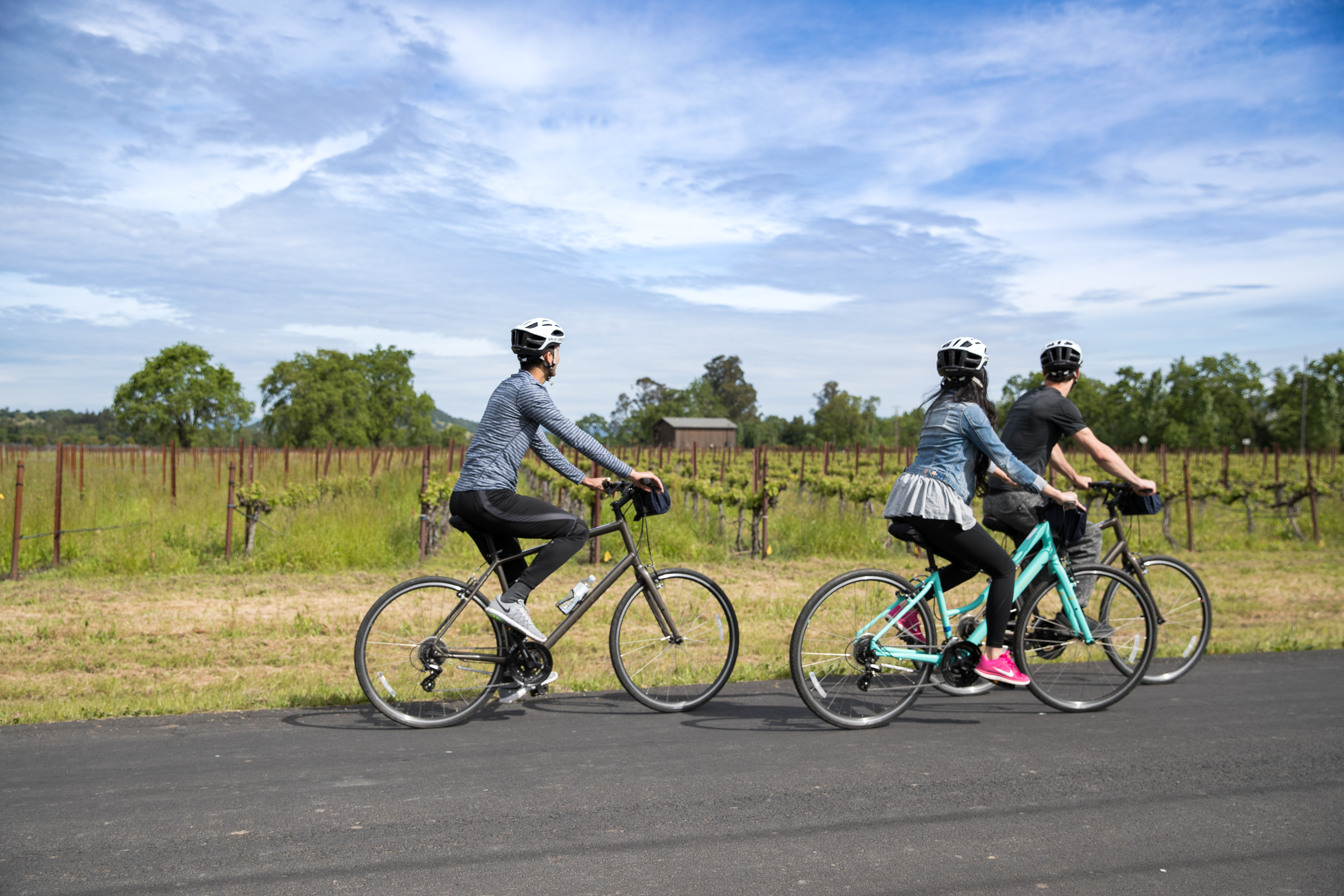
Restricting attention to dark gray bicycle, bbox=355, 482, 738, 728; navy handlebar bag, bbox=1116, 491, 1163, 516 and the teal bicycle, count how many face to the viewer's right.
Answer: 3

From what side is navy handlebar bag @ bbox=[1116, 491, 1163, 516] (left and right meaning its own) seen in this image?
right

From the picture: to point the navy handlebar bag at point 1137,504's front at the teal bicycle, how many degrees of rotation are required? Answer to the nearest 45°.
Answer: approximately 135° to its right

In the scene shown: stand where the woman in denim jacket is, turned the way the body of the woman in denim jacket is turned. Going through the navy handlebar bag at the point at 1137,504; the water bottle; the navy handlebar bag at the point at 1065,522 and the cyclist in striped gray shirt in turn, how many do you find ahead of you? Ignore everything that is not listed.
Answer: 2

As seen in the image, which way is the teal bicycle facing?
to the viewer's right

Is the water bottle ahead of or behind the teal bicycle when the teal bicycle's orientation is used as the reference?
behind

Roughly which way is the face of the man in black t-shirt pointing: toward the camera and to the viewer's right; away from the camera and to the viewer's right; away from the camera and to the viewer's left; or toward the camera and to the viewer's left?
away from the camera and to the viewer's right

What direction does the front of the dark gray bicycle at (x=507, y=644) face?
to the viewer's right

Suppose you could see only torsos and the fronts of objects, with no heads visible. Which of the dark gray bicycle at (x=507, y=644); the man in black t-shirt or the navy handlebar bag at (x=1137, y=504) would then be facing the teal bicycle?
the dark gray bicycle

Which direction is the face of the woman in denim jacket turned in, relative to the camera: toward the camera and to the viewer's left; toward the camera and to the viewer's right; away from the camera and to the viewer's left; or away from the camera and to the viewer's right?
away from the camera and to the viewer's right

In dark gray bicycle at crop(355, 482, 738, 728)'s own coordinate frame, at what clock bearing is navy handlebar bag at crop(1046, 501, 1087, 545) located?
The navy handlebar bag is roughly at 12 o'clock from the dark gray bicycle.

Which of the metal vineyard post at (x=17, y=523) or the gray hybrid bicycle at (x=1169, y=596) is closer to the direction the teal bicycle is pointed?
the gray hybrid bicycle

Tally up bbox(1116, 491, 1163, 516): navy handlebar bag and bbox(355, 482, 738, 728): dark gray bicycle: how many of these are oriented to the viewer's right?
2

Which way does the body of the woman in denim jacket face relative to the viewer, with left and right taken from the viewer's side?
facing away from the viewer and to the right of the viewer

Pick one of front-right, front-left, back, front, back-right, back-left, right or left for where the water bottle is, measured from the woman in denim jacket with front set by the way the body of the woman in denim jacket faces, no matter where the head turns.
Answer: back-left
